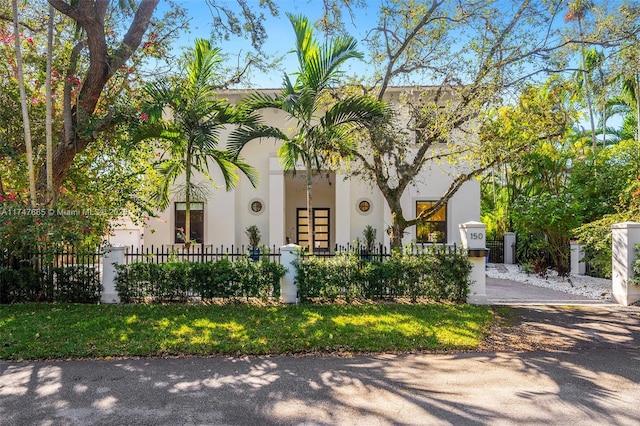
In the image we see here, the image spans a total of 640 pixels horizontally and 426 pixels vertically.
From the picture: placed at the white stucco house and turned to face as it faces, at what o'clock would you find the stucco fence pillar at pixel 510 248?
The stucco fence pillar is roughly at 9 o'clock from the white stucco house.

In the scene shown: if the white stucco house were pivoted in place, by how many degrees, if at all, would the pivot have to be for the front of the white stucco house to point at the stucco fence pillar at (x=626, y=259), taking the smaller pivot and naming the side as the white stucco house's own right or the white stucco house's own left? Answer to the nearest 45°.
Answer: approximately 45° to the white stucco house's own left

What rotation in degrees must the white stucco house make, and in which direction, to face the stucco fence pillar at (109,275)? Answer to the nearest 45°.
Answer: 0° — it already faces it

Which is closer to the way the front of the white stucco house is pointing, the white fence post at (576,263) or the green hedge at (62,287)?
the green hedge

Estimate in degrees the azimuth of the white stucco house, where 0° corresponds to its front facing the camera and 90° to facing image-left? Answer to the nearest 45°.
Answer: approximately 0°
